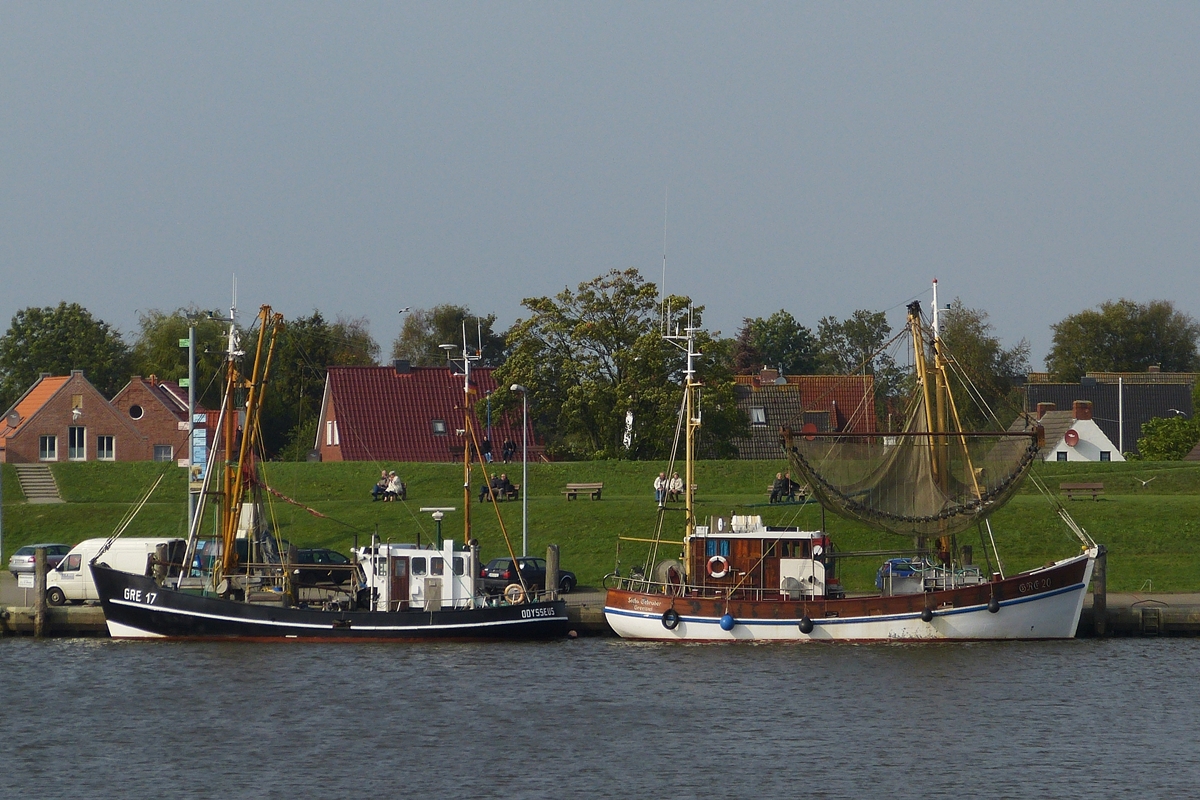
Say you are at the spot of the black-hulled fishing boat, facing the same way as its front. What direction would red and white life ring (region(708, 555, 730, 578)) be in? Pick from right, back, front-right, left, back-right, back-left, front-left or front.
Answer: back

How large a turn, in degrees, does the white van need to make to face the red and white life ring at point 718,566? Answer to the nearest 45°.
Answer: approximately 135° to its left

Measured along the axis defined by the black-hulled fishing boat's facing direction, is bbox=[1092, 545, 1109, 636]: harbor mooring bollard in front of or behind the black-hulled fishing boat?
behind

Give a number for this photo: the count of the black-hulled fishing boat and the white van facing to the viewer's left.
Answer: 2

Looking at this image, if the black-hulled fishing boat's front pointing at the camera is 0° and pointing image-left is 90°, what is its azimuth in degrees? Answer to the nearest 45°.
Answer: approximately 90°

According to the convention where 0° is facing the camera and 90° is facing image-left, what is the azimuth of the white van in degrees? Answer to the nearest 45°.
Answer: approximately 90°

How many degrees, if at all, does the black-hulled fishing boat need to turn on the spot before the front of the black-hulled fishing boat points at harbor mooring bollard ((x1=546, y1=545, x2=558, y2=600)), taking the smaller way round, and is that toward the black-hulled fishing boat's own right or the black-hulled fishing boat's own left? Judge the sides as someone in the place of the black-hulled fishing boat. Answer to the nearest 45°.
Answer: approximately 180°

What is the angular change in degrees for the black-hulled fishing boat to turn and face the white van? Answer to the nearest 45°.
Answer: approximately 45° to its right

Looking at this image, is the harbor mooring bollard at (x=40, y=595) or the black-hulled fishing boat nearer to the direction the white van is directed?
the harbor mooring bollard

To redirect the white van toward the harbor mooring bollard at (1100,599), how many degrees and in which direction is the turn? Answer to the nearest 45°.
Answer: approximately 135° to its left
